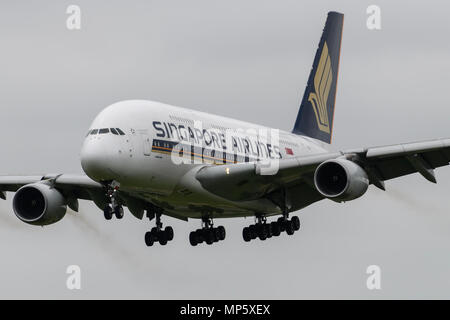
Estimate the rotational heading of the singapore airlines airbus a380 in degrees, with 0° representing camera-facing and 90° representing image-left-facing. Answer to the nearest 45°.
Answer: approximately 45°
